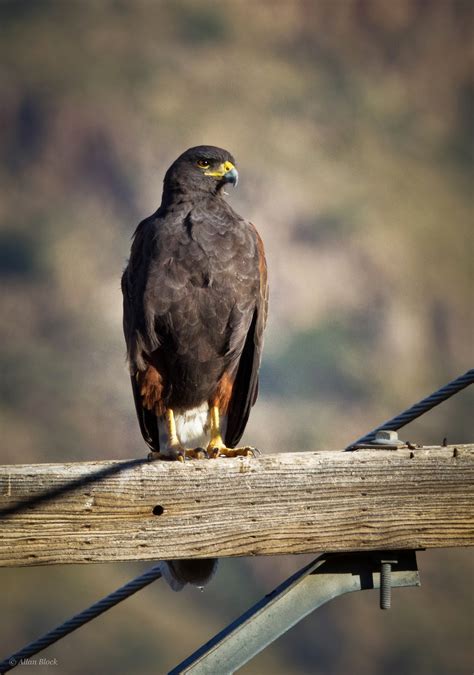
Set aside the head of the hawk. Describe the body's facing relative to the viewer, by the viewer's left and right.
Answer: facing the viewer
